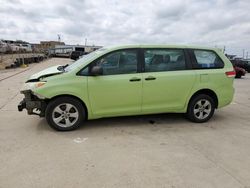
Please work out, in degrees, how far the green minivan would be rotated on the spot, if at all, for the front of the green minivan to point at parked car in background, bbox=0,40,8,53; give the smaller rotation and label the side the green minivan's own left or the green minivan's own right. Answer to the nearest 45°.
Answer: approximately 45° to the green minivan's own right

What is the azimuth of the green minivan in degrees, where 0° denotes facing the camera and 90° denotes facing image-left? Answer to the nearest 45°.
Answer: approximately 90°
